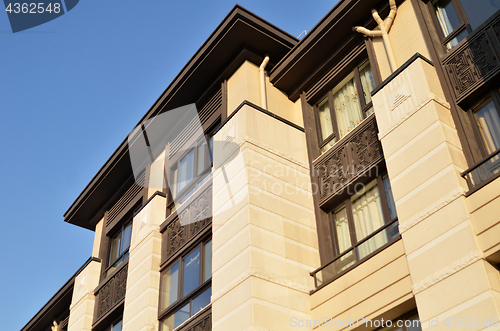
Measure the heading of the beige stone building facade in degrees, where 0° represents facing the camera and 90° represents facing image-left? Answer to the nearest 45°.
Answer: approximately 45°
